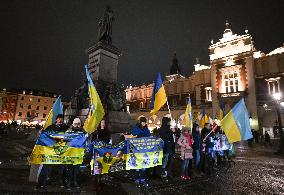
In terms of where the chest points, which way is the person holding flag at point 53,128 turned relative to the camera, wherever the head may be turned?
toward the camera

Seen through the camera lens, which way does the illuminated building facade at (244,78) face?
facing the viewer and to the left of the viewer

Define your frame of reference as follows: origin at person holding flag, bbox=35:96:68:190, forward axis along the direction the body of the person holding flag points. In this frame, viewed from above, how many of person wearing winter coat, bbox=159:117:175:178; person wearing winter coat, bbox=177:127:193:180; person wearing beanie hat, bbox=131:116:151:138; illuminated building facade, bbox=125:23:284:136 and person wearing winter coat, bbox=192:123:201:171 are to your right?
0

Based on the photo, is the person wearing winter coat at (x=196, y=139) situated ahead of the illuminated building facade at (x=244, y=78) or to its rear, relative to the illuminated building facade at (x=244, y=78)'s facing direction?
ahead

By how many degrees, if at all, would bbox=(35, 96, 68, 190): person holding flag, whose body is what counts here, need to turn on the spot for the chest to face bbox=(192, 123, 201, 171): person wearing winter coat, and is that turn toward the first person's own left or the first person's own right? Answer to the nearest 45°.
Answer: approximately 90° to the first person's own left

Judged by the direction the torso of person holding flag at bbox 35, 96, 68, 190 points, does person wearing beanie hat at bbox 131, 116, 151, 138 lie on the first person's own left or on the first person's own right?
on the first person's own left

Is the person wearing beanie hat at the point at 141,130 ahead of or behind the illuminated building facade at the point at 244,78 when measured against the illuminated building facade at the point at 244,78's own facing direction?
ahead

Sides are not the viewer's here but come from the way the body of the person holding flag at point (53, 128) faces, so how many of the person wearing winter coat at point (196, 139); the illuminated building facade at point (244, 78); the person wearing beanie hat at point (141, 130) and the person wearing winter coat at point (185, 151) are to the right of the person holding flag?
0

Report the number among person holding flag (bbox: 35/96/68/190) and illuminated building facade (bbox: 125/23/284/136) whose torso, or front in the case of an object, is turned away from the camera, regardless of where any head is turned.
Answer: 0
